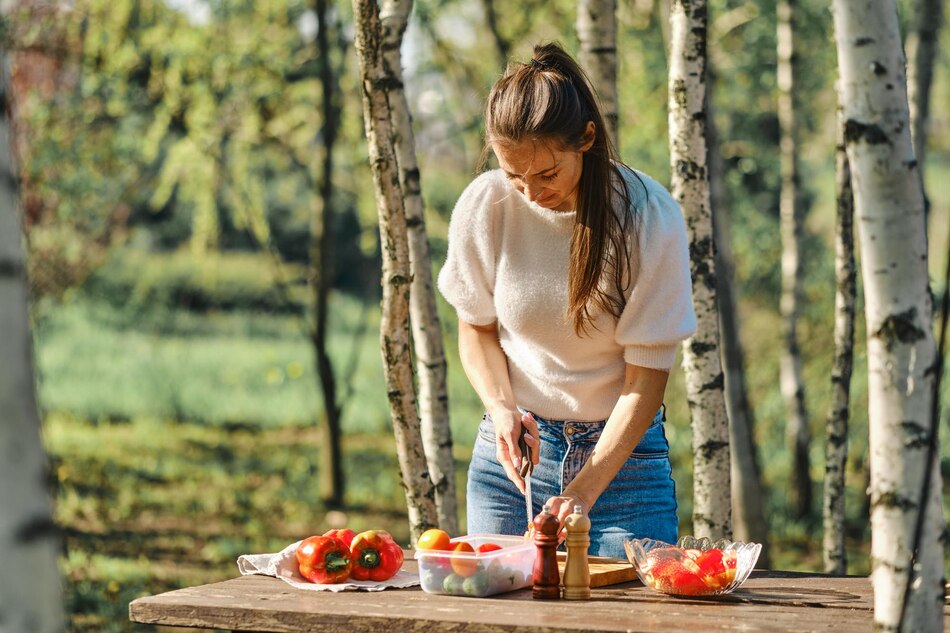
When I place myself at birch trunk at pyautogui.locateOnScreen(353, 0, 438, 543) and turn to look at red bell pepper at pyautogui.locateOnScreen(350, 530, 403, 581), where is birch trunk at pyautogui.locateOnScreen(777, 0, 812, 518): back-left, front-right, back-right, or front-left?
back-left

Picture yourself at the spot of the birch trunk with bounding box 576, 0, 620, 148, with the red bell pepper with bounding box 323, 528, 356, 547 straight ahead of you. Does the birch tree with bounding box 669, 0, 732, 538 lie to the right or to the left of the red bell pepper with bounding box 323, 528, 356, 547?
left

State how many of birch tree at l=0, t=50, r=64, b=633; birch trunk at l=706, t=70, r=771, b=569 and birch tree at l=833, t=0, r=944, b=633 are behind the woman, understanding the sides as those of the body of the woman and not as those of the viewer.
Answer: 1

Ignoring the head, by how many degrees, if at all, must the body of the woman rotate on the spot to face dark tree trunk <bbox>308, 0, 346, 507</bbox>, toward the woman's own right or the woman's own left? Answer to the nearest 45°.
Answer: approximately 180°

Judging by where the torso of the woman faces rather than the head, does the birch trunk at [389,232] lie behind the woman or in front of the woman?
behind

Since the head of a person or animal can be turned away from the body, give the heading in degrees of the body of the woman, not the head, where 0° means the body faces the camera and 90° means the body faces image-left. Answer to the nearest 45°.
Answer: approximately 0°

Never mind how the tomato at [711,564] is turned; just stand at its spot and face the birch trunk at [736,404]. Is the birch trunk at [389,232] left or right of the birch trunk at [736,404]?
left

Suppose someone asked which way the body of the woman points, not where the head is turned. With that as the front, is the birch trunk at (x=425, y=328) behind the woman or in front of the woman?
behind

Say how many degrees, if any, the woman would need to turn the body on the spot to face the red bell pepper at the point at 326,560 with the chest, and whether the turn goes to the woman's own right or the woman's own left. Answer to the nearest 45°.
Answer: approximately 45° to the woman's own right

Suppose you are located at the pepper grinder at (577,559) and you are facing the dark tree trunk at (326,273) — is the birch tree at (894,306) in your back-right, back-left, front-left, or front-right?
back-right

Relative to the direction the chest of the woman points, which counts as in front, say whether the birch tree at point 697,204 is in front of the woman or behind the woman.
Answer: behind
